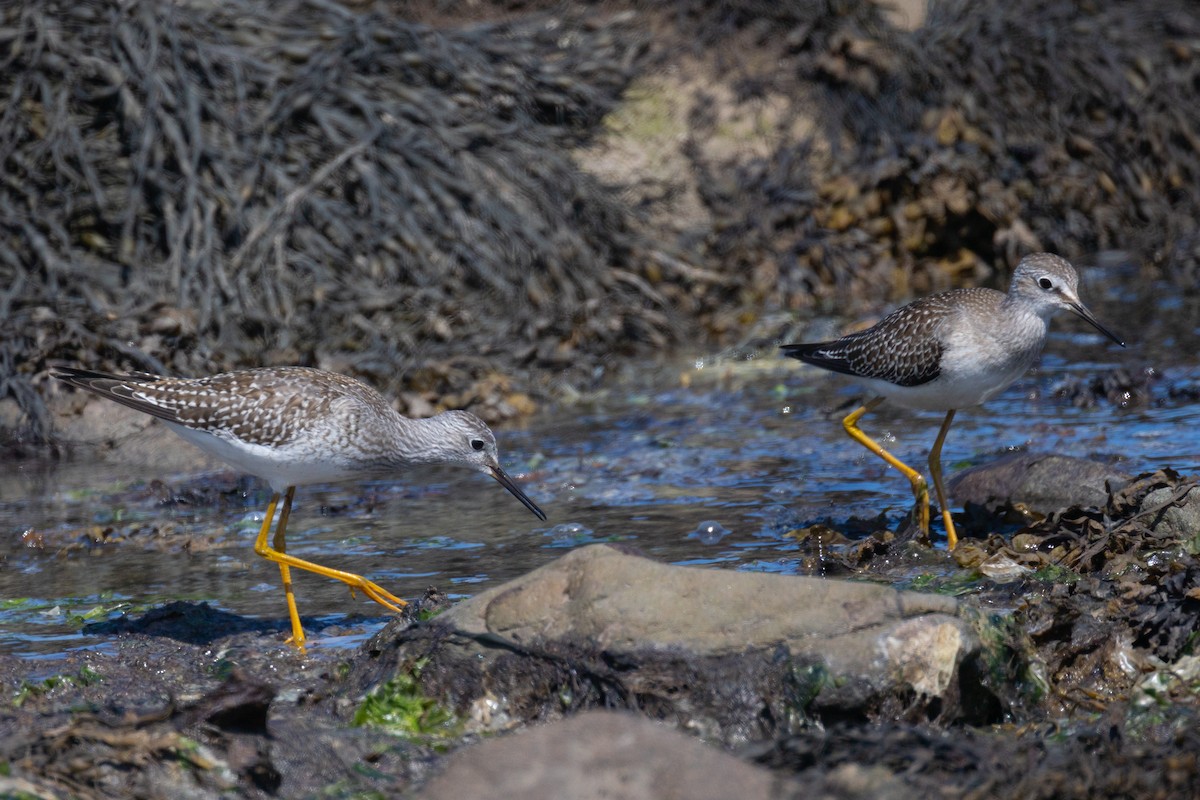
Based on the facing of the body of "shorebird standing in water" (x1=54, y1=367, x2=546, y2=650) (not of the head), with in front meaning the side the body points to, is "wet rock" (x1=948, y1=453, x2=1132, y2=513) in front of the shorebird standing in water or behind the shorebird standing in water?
in front

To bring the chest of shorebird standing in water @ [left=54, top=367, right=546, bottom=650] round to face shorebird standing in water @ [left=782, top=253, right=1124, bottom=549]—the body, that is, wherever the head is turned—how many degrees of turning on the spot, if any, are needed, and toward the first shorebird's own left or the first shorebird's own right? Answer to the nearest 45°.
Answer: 0° — it already faces it

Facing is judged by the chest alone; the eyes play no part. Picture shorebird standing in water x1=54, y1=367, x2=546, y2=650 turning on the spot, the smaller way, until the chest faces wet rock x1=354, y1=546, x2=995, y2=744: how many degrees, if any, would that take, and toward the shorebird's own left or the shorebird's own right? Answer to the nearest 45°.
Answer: approximately 45° to the shorebird's own right

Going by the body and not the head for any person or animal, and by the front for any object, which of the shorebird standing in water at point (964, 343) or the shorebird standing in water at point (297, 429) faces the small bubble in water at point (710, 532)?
the shorebird standing in water at point (297, 429)

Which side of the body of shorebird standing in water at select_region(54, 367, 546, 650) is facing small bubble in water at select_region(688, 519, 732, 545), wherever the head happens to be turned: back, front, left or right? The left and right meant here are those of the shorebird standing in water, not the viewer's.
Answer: front

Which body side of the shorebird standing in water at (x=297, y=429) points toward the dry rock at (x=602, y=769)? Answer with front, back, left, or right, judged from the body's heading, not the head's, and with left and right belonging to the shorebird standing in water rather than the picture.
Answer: right

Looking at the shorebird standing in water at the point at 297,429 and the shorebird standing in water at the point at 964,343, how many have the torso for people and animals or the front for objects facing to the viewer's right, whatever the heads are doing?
2

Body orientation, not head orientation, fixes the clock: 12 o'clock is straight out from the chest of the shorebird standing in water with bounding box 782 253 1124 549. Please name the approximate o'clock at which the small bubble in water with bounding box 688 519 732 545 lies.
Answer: The small bubble in water is roughly at 5 o'clock from the shorebird standing in water.

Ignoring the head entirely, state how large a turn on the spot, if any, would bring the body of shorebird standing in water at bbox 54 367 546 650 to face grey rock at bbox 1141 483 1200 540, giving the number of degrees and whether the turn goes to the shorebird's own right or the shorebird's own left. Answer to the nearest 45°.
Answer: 0° — it already faces it

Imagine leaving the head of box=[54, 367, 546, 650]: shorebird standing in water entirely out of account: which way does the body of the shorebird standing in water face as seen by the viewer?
to the viewer's right

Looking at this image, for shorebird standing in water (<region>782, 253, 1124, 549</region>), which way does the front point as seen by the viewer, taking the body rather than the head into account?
to the viewer's right
